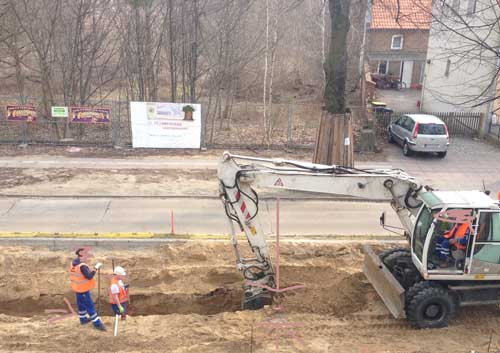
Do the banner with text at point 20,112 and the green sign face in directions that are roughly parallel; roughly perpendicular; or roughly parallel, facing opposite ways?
roughly parallel

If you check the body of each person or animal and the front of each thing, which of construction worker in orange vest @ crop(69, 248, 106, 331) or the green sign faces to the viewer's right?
the construction worker in orange vest

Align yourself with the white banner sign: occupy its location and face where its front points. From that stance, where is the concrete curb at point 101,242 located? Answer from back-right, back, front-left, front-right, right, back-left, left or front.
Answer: front

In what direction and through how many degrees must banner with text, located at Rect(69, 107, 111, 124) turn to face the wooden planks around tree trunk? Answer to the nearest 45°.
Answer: approximately 45° to its left

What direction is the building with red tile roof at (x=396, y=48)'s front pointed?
toward the camera

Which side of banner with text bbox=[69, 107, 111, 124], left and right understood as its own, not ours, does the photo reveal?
front

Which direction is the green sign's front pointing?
toward the camera

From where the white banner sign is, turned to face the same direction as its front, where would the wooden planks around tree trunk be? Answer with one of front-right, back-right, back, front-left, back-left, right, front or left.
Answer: front-left

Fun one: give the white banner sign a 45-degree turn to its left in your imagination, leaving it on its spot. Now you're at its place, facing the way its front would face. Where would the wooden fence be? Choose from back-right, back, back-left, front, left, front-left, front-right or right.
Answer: front-left

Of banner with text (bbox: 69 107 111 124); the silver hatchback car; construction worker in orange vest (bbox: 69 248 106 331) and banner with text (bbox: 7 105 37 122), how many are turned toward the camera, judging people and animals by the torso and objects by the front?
2

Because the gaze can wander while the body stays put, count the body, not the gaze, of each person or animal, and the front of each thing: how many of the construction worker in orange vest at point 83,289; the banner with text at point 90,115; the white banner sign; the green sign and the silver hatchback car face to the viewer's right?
1

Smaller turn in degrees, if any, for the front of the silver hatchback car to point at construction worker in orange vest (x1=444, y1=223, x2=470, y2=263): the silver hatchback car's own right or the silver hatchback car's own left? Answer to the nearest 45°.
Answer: approximately 135° to the silver hatchback car's own left

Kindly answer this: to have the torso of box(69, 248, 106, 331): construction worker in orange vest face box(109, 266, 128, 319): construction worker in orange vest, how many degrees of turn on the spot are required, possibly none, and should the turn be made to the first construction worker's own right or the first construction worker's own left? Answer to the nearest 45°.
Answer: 0° — they already face them

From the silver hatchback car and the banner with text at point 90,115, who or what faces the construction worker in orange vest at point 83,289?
the banner with text

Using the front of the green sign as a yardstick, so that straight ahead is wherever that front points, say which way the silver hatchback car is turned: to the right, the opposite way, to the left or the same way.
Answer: the opposite way

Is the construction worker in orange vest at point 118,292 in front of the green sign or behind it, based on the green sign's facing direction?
in front

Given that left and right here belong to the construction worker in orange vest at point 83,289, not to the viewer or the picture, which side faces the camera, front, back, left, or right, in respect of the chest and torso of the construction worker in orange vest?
right
